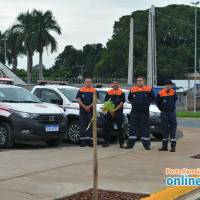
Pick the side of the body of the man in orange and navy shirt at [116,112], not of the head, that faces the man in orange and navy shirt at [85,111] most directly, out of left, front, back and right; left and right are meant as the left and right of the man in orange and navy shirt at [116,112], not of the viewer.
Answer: right

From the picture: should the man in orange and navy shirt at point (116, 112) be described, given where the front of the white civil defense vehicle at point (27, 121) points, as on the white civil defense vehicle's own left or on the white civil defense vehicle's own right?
on the white civil defense vehicle's own left

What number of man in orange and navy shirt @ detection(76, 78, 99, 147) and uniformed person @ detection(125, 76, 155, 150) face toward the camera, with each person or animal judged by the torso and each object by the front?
2

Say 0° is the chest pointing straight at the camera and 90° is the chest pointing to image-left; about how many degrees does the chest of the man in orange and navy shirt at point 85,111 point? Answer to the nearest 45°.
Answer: approximately 0°

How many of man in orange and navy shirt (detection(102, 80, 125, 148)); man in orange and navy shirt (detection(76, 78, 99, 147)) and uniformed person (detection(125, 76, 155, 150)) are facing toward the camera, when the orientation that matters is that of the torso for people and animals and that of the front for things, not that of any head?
3

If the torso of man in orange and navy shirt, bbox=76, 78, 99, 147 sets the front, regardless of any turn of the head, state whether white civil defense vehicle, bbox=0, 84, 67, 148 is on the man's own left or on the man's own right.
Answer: on the man's own right
